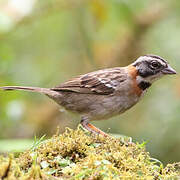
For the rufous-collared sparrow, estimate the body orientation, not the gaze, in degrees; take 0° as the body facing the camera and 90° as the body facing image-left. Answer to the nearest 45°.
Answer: approximately 270°
